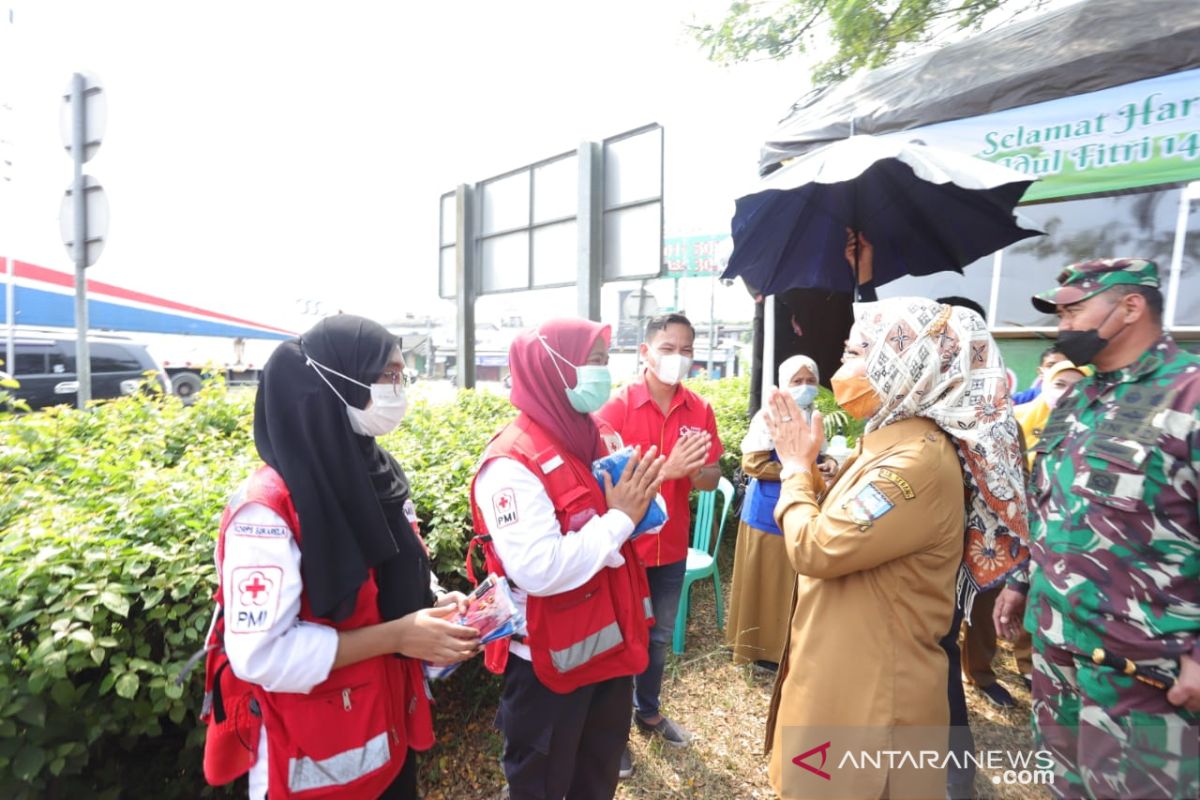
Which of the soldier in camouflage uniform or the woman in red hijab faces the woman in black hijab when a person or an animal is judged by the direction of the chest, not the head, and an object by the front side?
the soldier in camouflage uniform

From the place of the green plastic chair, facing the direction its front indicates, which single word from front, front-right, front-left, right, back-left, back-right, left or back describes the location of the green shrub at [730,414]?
back-right

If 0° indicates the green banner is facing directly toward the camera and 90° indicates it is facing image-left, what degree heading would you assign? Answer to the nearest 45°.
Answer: approximately 45°

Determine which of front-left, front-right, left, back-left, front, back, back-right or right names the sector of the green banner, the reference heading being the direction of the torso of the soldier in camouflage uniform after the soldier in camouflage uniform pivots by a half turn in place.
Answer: front-left

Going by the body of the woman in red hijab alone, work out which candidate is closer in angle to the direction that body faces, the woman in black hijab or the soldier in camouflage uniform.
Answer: the soldier in camouflage uniform

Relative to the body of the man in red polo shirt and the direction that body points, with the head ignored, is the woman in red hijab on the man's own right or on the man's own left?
on the man's own right

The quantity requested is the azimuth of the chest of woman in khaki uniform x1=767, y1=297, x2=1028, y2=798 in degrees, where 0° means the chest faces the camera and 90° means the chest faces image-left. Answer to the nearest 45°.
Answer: approximately 90°

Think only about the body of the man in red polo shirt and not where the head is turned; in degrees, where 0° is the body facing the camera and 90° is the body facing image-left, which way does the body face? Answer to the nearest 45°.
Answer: approximately 315°

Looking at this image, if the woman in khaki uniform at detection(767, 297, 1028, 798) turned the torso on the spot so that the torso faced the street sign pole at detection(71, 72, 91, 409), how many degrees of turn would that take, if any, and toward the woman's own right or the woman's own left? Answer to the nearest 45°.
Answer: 0° — they already face it

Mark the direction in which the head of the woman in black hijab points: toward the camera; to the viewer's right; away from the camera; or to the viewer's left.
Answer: to the viewer's right

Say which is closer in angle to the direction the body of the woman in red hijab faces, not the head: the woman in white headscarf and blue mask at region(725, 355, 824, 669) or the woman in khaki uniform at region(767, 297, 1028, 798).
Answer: the woman in khaki uniform

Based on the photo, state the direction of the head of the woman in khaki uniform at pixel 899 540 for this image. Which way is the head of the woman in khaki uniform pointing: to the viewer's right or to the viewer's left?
to the viewer's left

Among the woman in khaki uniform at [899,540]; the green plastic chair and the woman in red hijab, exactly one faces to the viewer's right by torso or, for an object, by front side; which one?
the woman in red hijab

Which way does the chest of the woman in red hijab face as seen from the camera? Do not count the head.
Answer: to the viewer's right

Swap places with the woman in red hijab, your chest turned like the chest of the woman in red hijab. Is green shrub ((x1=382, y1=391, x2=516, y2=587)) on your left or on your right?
on your left

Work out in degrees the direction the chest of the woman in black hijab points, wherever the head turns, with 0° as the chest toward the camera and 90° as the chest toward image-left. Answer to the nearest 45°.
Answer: approximately 270°
